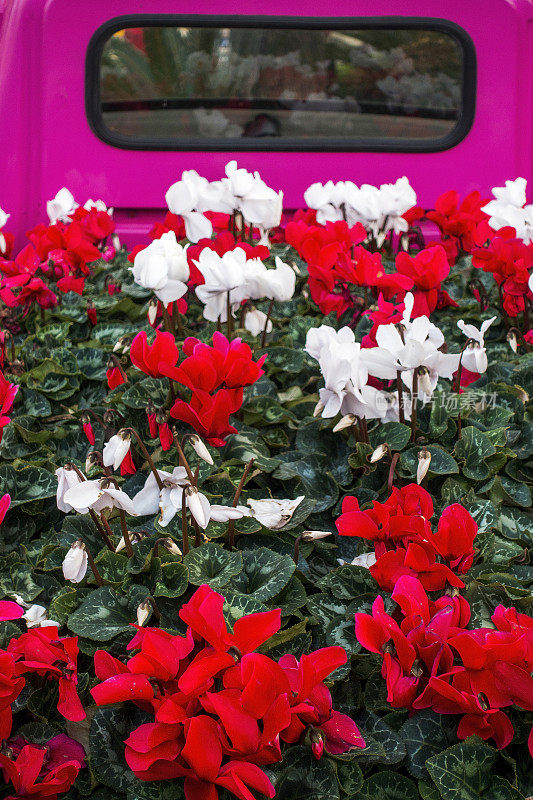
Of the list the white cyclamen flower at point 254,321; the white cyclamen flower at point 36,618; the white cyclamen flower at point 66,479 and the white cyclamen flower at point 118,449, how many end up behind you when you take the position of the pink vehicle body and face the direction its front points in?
4

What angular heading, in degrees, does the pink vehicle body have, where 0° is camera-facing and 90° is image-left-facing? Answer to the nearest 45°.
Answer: approximately 180°

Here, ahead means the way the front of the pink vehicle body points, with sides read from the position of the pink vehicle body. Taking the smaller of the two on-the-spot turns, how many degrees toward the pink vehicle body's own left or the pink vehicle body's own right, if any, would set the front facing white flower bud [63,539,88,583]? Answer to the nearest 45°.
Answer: approximately 180°

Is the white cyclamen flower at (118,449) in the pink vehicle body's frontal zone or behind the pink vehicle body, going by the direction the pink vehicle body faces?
behind

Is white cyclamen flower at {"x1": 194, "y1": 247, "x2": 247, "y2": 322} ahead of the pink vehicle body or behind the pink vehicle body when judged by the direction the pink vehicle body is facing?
behind

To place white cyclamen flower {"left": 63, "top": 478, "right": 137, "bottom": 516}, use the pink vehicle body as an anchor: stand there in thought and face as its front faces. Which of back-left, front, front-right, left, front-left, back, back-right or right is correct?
back

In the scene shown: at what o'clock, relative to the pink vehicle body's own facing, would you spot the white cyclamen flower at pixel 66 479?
The white cyclamen flower is roughly at 6 o'clock from the pink vehicle body.

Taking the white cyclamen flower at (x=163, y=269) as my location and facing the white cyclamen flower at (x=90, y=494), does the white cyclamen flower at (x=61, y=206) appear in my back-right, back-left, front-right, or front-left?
back-right

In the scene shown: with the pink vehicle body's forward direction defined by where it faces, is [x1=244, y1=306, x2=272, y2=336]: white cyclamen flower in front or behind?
behind

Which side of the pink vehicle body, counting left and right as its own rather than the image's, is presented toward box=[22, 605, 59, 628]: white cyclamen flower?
back

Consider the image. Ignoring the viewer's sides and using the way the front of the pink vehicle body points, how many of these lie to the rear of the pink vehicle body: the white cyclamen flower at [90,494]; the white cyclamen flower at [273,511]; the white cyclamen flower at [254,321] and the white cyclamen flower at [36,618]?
4
